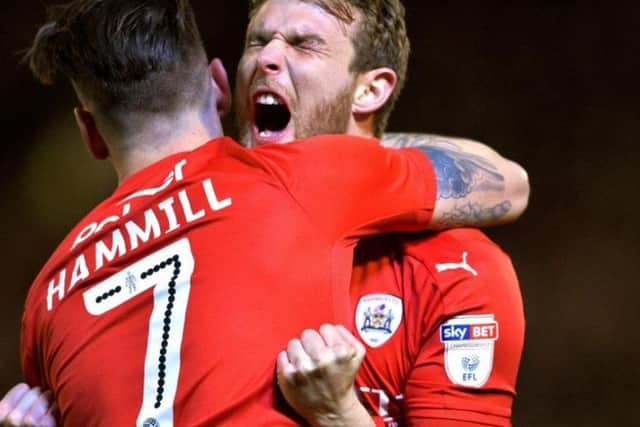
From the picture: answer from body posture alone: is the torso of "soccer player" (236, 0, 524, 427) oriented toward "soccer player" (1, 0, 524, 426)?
yes

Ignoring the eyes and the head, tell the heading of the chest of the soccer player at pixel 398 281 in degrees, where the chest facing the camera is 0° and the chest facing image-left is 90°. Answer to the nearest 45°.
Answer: approximately 45°

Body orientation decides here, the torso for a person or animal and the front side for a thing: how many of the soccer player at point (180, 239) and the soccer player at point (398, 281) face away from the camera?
1

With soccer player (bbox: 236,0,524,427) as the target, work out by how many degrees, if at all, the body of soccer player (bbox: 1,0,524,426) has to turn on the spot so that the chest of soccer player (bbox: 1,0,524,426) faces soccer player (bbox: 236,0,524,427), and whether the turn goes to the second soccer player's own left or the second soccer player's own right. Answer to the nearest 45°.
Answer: approximately 45° to the second soccer player's own right

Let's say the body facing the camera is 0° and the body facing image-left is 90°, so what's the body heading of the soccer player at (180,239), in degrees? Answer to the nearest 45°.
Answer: approximately 180°

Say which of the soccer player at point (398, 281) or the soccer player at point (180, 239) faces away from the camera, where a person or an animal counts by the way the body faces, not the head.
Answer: the soccer player at point (180, 239)

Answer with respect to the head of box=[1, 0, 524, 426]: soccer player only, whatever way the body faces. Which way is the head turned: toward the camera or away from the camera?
away from the camera
